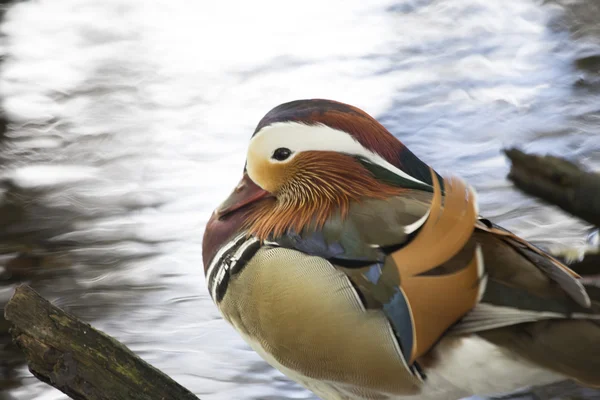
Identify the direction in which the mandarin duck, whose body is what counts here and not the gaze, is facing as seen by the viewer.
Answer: to the viewer's left
